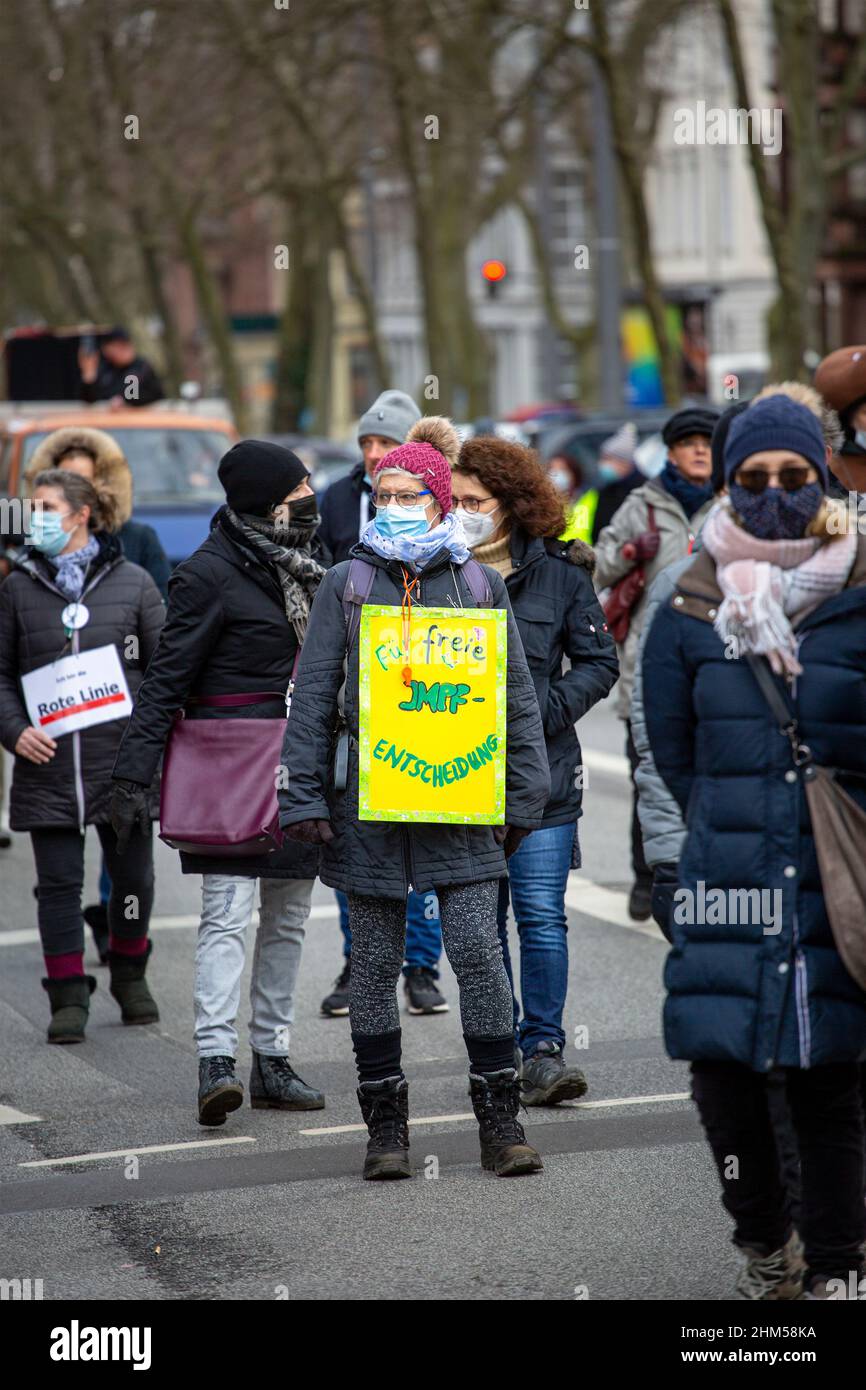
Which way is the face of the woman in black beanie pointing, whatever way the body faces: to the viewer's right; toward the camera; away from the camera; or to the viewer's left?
to the viewer's right

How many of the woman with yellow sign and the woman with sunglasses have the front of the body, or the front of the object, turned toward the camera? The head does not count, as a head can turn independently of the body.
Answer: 2

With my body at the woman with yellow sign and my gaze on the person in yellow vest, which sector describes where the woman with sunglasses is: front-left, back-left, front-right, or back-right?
back-right

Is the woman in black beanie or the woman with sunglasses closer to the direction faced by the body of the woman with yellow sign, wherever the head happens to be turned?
the woman with sunglasses

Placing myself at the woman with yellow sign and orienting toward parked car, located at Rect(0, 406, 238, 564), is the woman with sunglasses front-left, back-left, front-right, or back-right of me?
back-right

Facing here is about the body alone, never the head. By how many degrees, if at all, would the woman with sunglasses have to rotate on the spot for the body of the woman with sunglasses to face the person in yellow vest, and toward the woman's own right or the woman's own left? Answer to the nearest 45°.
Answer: approximately 180°

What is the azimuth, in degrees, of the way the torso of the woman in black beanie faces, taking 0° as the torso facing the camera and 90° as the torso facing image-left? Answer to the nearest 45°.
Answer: approximately 315°

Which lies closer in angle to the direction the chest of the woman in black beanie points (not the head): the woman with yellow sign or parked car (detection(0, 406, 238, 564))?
the woman with yellow sign

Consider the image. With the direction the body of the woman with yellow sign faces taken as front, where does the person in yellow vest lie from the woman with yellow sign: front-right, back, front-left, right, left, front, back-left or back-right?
back

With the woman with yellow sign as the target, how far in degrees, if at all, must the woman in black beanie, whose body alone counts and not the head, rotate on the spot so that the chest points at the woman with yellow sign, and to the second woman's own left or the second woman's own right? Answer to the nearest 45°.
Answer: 0° — they already face them
